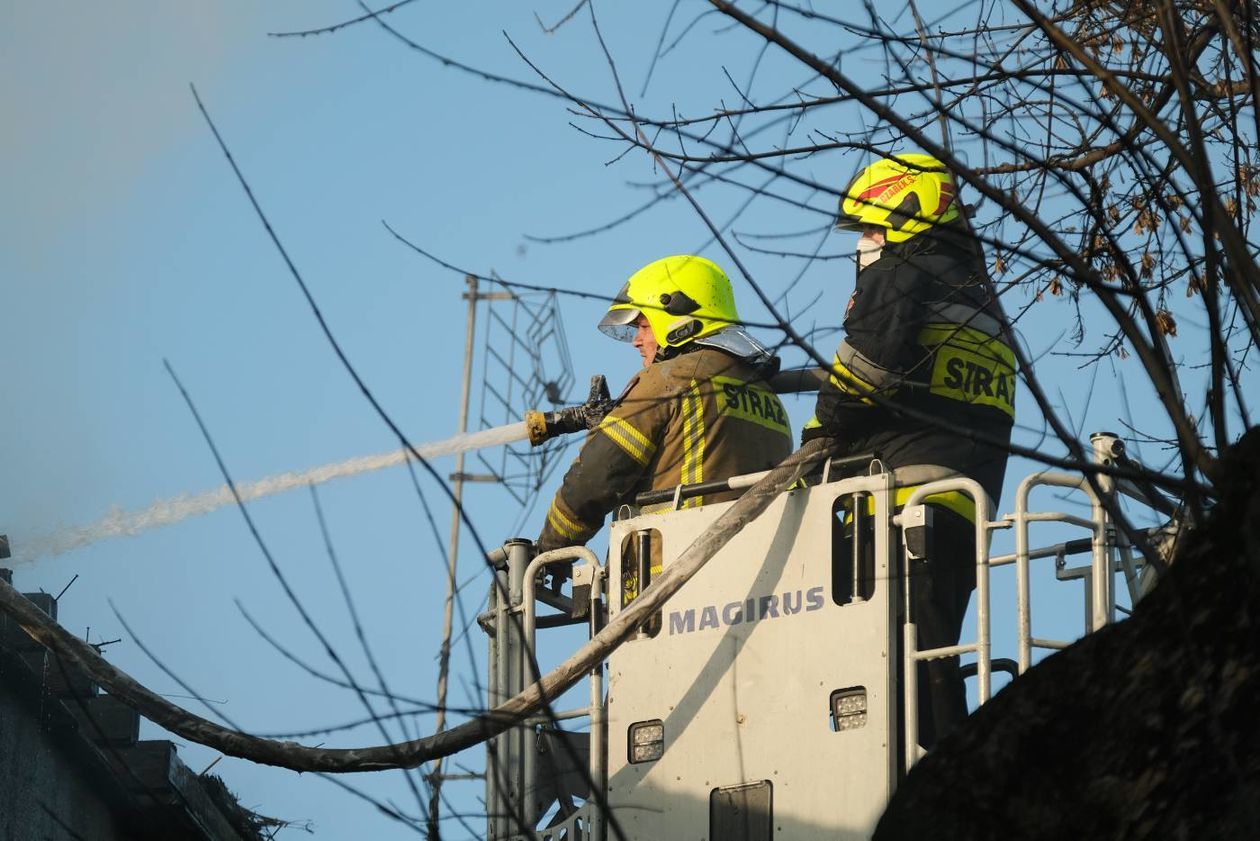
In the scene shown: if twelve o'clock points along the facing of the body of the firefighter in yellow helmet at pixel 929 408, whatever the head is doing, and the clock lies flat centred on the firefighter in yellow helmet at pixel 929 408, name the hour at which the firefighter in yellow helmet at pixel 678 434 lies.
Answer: the firefighter in yellow helmet at pixel 678 434 is roughly at 10 o'clock from the firefighter in yellow helmet at pixel 929 408.

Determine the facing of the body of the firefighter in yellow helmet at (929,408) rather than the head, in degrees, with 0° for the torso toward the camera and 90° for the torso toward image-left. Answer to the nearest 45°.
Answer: approximately 135°

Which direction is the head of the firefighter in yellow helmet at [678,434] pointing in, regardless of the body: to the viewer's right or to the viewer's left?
to the viewer's left
